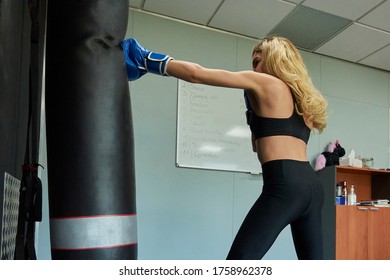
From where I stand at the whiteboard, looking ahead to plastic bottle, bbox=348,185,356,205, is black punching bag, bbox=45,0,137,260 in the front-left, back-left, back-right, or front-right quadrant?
back-right

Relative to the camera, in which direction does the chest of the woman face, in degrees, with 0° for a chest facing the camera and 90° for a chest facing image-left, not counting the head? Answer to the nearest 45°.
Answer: approximately 135°

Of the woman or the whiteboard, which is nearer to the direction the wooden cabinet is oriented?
the woman

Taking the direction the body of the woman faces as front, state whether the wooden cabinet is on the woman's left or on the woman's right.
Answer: on the woman's right

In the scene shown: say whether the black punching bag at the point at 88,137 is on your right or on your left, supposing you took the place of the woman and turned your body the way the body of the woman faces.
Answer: on your left

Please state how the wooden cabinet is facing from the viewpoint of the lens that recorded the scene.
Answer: facing the viewer and to the right of the viewer

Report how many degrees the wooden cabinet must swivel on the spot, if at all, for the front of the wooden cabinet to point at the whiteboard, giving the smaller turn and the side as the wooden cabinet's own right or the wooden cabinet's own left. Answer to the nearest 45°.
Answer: approximately 90° to the wooden cabinet's own right

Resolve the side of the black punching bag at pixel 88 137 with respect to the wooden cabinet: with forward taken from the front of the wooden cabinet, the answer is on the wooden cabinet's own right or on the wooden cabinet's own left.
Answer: on the wooden cabinet's own right

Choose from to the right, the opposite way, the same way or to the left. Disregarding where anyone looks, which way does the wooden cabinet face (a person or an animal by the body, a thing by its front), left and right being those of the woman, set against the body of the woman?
the opposite way

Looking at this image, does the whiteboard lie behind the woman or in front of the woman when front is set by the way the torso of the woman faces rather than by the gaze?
in front
